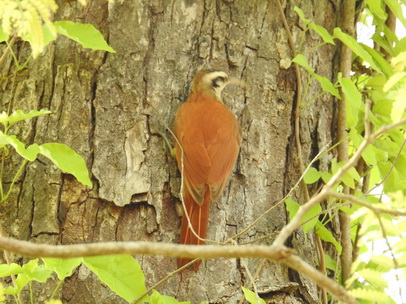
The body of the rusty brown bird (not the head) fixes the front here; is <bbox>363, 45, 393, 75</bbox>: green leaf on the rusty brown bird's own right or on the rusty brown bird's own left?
on the rusty brown bird's own right

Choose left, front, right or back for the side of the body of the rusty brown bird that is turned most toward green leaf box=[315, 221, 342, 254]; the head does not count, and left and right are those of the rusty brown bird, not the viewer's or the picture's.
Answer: right

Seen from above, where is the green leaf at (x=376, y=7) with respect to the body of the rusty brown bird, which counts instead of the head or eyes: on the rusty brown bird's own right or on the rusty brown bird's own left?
on the rusty brown bird's own right

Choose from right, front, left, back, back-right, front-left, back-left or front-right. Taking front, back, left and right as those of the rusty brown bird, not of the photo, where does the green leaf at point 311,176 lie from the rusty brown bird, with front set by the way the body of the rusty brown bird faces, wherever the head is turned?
right

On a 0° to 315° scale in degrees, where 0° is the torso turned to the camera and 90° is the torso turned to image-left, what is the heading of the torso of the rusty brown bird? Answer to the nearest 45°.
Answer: approximately 180°

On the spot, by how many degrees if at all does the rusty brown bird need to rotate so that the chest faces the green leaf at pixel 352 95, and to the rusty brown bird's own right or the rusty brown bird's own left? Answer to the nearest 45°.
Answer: approximately 90° to the rusty brown bird's own right

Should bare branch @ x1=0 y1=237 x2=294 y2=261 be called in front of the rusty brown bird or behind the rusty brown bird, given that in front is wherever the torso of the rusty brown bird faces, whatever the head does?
behind

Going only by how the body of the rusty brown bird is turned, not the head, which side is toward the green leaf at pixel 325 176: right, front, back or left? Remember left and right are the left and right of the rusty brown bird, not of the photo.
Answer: right
